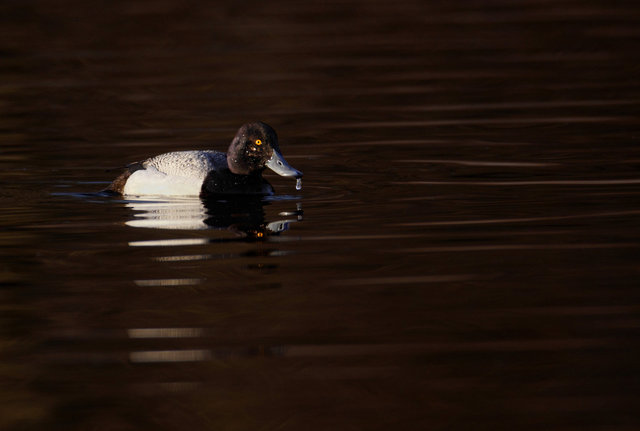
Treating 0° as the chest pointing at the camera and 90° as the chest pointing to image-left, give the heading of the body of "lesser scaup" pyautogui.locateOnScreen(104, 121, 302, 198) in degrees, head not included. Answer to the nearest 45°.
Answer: approximately 270°
